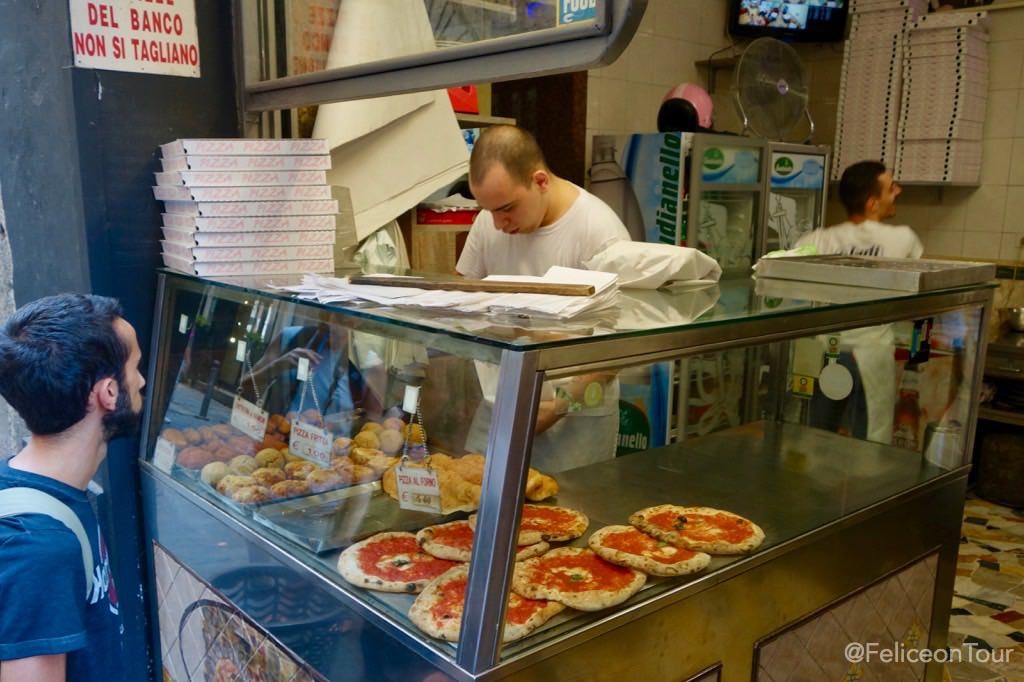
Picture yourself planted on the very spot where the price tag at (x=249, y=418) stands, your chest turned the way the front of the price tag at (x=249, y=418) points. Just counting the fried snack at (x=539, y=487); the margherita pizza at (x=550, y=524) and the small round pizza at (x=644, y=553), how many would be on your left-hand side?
3

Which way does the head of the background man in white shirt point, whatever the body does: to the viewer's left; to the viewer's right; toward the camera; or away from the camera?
to the viewer's right

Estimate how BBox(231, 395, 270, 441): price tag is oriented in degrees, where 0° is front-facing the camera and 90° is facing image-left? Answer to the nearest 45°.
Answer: approximately 45°

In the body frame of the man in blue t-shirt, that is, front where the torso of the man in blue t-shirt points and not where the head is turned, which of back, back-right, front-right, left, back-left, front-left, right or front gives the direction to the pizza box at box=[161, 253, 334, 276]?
front-left

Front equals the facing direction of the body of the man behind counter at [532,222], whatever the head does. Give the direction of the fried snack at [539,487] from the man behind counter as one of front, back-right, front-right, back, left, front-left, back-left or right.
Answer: front-left

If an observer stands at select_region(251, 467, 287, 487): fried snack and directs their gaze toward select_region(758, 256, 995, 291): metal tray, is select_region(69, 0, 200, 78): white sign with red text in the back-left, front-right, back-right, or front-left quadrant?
back-left

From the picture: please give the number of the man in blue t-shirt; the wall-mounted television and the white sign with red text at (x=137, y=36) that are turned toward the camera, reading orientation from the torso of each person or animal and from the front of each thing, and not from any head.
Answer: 2

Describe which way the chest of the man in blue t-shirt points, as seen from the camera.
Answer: to the viewer's right
